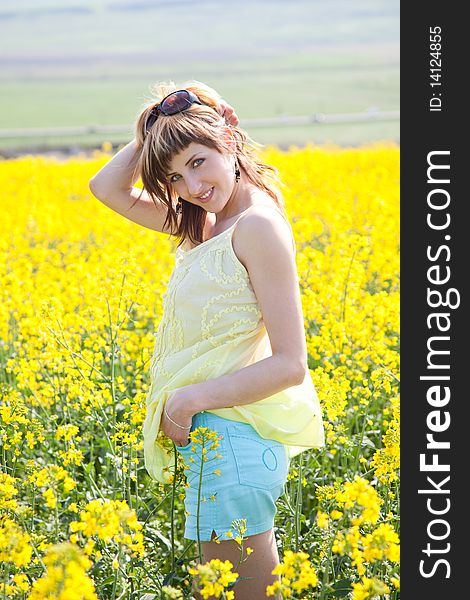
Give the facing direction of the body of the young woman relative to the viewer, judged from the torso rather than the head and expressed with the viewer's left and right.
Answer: facing the viewer and to the left of the viewer
